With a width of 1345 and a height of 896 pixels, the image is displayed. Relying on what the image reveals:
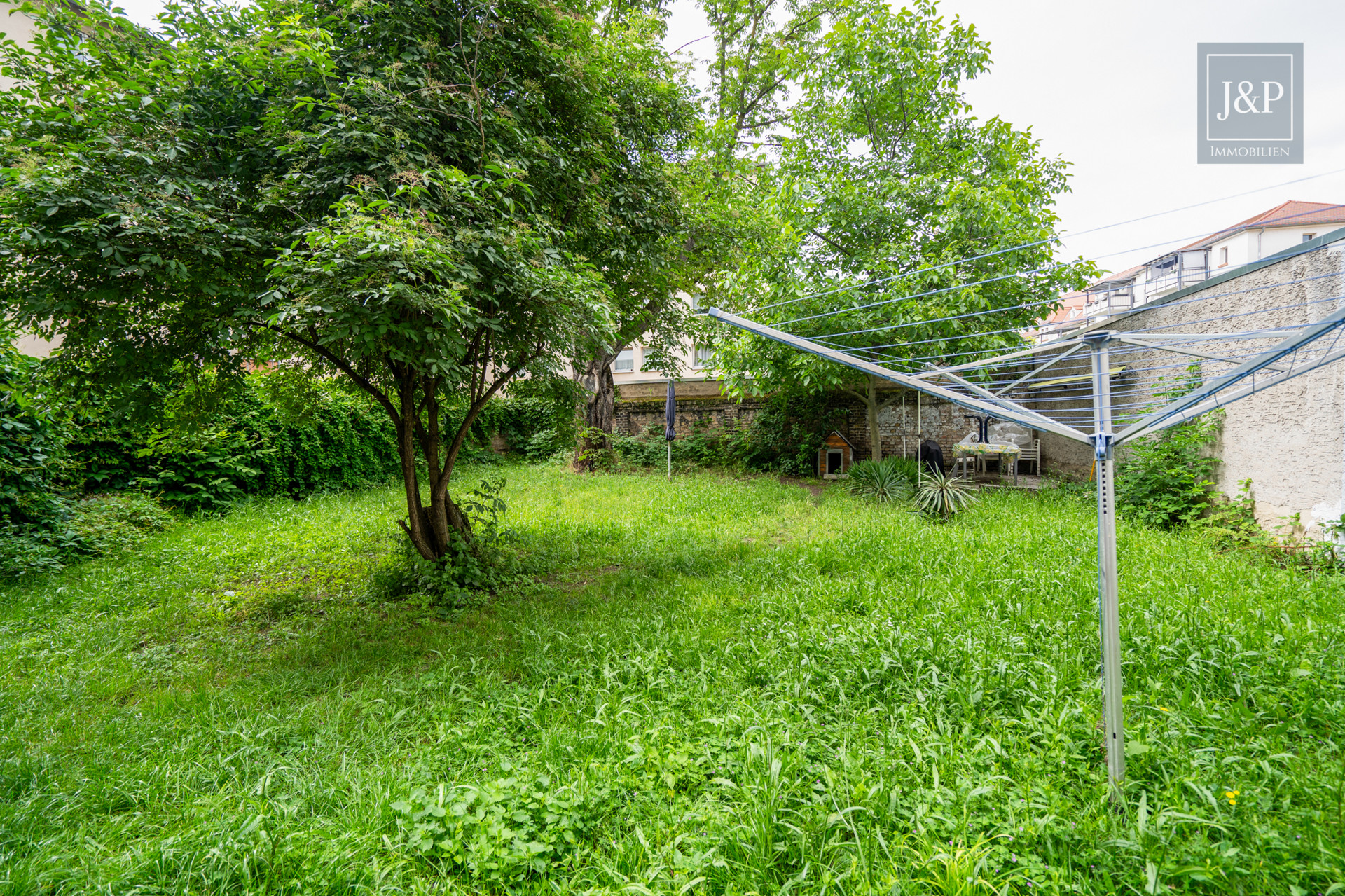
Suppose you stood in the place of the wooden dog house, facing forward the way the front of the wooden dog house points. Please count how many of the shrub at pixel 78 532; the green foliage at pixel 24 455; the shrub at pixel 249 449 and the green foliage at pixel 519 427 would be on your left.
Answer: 0

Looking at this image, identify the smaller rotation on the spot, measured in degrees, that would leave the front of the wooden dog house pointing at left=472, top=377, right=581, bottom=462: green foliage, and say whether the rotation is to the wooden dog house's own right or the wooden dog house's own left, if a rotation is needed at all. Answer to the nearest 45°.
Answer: approximately 90° to the wooden dog house's own right

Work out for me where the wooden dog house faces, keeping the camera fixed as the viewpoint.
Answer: facing the viewer

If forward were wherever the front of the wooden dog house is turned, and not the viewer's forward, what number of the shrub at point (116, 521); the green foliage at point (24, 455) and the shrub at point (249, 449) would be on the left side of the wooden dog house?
0

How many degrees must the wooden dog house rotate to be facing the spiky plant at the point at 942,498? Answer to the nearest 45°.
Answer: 0° — it already faces it

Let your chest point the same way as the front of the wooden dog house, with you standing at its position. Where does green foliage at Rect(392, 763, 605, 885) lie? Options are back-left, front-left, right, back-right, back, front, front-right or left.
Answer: front

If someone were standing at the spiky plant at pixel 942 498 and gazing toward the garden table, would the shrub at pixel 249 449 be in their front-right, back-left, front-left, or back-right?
back-left

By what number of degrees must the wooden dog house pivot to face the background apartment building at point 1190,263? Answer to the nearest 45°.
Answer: approximately 90° to its left

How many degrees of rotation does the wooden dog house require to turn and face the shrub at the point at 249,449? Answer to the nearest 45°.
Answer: approximately 45° to its right

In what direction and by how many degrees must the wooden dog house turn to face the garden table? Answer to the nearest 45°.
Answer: approximately 45° to its left

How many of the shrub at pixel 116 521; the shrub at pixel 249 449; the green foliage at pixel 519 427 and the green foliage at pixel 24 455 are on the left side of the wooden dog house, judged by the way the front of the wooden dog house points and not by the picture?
0
